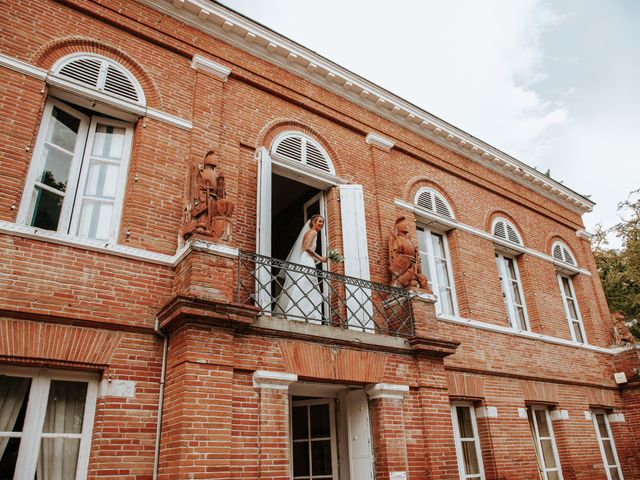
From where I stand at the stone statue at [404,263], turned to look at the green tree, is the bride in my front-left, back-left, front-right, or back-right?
back-left

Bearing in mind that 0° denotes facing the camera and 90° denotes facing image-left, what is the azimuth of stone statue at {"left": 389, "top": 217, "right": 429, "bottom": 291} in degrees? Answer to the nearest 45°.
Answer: approximately 315°

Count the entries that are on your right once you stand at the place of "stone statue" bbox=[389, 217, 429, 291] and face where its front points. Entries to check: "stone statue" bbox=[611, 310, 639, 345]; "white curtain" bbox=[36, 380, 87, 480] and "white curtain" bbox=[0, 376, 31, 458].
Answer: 2

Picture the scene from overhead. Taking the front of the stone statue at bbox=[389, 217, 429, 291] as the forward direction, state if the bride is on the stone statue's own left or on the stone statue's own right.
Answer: on the stone statue's own right

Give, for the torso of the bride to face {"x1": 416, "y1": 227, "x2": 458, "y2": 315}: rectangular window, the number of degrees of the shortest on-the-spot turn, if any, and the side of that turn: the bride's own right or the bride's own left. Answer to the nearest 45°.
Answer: approximately 45° to the bride's own left

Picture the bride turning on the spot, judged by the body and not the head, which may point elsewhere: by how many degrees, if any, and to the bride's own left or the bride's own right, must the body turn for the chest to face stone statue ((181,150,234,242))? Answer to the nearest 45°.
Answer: approximately 135° to the bride's own right

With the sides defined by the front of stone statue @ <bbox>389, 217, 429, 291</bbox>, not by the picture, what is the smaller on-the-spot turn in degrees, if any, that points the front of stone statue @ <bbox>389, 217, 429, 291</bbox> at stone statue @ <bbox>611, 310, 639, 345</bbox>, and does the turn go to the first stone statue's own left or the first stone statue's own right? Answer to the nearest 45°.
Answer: approximately 90° to the first stone statue's own left

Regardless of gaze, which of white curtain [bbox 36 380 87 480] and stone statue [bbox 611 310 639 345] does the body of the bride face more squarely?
the stone statue

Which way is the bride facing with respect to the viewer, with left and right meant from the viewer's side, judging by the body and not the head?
facing to the right of the viewer

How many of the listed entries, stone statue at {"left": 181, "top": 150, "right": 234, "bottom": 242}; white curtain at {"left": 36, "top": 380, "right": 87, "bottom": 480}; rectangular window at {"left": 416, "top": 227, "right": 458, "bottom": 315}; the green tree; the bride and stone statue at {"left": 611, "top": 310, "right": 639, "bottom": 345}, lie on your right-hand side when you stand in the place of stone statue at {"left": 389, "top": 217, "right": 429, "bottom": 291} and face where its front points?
3

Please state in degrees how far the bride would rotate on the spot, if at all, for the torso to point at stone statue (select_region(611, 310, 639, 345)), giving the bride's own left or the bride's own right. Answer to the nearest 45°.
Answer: approximately 45° to the bride's own left
